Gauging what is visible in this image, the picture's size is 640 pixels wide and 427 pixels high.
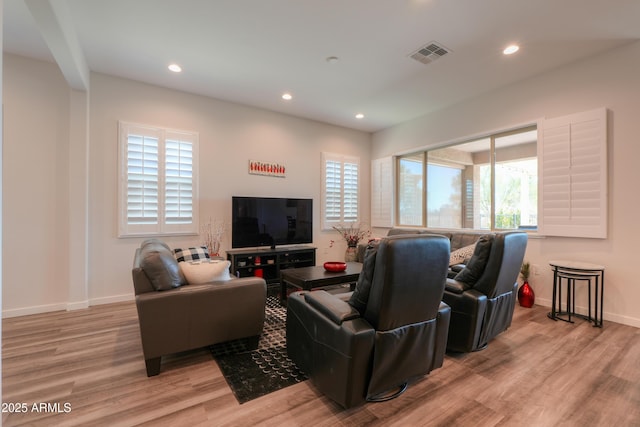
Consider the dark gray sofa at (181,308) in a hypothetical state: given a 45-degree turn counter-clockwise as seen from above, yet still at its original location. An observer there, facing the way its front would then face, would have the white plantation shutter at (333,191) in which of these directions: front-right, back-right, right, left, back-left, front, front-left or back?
front

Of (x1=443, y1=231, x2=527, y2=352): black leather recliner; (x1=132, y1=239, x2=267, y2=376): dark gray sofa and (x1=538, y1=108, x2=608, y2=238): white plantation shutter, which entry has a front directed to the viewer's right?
the dark gray sofa

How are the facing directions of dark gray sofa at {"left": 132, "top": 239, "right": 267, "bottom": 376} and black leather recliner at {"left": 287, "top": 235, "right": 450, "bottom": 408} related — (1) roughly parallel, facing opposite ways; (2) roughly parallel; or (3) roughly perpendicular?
roughly perpendicular

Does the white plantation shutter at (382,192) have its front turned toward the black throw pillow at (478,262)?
no

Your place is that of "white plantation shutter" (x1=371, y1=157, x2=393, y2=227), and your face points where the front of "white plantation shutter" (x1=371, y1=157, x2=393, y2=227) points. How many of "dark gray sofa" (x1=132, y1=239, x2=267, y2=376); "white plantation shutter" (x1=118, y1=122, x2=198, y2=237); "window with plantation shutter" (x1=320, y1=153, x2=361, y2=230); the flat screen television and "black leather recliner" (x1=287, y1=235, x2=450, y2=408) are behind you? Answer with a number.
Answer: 0

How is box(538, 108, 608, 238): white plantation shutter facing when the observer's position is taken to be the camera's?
facing the viewer and to the left of the viewer

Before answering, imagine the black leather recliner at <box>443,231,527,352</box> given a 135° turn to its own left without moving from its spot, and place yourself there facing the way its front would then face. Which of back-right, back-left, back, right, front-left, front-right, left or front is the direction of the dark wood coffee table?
right

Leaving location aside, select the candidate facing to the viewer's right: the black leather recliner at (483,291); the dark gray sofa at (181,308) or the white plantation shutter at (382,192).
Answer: the dark gray sofa

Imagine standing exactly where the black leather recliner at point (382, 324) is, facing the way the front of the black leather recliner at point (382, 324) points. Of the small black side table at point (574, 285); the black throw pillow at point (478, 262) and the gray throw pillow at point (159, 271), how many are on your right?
2

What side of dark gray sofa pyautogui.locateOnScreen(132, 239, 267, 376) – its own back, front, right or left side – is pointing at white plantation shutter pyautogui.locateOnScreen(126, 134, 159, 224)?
left

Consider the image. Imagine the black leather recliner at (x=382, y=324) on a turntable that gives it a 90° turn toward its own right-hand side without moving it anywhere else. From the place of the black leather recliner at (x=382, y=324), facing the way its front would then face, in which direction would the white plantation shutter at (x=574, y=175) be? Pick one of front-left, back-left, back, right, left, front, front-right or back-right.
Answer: front

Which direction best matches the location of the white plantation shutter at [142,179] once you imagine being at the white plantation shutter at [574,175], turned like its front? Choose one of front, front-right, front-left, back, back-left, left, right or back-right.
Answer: front

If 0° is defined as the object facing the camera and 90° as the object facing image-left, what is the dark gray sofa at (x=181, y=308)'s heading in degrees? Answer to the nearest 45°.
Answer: approximately 270°

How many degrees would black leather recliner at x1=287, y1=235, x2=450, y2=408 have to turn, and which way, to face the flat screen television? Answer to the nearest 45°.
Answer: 0° — it already faces it

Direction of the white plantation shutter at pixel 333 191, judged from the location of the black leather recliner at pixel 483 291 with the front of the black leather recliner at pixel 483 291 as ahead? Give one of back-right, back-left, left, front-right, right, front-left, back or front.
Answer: front

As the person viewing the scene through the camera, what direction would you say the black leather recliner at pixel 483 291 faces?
facing away from the viewer and to the left of the viewer

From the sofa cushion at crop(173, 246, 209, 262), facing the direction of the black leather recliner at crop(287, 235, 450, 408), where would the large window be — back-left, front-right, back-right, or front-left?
front-left

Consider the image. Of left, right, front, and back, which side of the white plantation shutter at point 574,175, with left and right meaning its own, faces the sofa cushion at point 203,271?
front

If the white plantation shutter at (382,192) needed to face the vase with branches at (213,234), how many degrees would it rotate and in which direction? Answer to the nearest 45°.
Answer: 0° — it already faces it

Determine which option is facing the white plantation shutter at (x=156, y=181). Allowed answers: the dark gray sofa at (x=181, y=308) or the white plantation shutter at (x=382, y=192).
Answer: the white plantation shutter at (x=382, y=192)

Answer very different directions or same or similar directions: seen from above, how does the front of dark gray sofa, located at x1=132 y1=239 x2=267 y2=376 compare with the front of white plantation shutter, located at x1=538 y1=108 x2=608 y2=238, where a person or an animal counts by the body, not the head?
very different directions

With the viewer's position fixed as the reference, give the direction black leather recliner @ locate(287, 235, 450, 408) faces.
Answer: facing away from the viewer and to the left of the viewer
